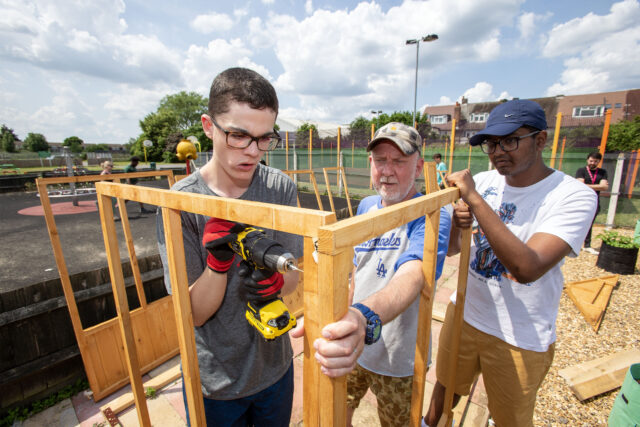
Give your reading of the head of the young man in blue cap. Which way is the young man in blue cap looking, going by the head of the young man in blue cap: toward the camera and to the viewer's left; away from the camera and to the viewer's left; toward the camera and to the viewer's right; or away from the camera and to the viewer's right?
toward the camera and to the viewer's left

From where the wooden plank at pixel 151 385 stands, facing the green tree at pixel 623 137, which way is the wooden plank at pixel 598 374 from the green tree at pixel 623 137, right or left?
right

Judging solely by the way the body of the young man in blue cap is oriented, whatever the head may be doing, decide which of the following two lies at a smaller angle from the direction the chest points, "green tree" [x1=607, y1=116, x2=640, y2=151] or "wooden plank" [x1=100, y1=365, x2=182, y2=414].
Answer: the wooden plank

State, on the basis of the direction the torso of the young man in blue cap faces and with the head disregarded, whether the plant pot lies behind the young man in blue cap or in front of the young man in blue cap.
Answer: behind

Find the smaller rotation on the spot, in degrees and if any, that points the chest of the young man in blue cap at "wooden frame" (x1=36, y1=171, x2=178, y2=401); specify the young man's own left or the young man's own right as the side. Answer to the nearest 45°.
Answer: approximately 45° to the young man's own right

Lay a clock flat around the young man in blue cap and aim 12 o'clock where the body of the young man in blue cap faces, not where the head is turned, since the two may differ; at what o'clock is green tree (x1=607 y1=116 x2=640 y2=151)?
The green tree is roughly at 5 o'clock from the young man in blue cap.

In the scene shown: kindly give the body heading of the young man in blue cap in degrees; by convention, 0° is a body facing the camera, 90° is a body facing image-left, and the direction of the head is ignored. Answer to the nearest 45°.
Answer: approximately 45°

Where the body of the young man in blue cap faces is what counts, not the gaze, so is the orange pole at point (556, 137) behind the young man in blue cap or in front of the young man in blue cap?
behind

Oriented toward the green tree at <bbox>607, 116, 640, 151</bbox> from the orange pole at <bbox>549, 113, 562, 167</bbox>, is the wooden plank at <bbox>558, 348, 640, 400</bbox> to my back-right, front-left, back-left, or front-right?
back-right

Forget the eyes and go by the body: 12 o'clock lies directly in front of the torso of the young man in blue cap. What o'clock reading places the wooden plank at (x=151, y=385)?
The wooden plank is roughly at 1 o'clock from the young man in blue cap.
